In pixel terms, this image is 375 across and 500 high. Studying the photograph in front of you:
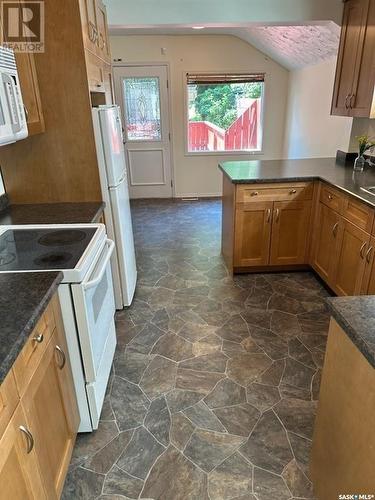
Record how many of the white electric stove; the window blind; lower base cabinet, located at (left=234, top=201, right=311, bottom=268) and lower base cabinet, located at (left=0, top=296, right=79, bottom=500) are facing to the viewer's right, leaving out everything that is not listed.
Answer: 2

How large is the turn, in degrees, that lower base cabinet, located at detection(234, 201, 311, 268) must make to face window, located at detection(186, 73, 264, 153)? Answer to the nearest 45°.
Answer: approximately 180°

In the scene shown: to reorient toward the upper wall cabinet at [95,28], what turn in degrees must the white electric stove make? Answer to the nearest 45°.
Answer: approximately 90° to its left

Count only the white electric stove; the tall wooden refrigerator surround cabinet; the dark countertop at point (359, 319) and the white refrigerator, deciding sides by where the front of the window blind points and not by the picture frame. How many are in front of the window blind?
4

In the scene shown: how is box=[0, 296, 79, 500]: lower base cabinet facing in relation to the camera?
to the viewer's right

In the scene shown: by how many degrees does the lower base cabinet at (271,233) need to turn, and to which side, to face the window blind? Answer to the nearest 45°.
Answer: approximately 180°

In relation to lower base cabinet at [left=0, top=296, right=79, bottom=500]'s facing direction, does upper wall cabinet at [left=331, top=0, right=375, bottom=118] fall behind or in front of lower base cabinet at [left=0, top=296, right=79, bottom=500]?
in front

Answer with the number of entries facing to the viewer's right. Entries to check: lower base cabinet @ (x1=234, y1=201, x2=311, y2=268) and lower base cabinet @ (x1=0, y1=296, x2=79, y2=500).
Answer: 1

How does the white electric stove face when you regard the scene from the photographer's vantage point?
facing to the right of the viewer

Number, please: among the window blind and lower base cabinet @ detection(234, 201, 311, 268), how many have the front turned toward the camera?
2

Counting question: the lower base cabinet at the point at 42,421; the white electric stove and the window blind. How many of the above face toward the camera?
1

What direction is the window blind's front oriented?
toward the camera

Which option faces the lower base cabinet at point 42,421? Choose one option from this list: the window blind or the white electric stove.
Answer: the window blind

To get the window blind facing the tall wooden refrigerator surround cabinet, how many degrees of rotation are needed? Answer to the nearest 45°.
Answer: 0° — it already faces it

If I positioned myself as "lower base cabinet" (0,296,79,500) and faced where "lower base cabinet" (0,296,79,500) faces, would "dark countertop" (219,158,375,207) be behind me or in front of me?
in front

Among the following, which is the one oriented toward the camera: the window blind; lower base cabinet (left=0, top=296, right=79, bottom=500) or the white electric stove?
the window blind
